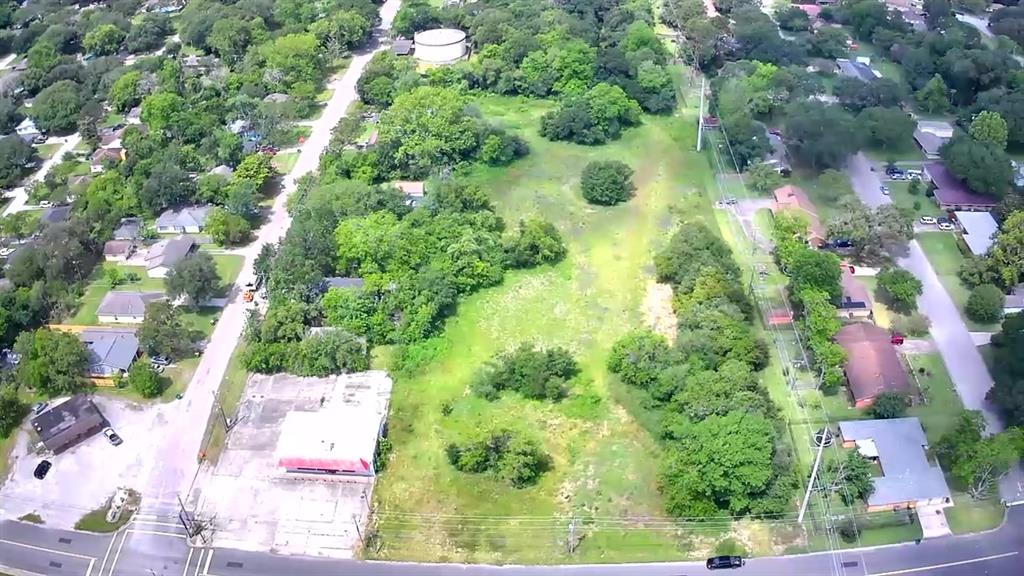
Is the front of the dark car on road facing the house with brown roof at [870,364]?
no

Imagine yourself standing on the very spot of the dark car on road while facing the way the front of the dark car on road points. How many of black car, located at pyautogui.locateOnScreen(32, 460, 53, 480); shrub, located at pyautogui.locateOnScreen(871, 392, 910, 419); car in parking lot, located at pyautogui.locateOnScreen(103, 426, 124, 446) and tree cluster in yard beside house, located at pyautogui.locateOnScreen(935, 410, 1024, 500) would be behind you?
2

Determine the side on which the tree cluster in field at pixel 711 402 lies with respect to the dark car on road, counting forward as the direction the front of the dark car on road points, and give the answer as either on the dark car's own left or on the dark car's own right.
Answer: on the dark car's own right

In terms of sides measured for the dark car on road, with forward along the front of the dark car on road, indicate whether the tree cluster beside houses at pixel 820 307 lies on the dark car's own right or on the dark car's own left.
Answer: on the dark car's own right

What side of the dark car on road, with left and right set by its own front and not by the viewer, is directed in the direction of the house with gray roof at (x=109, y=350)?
front
